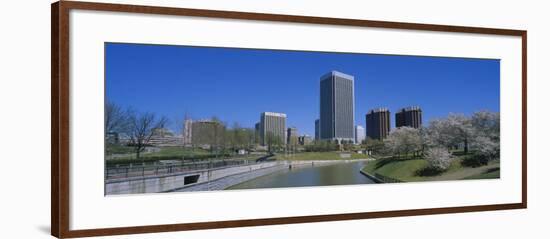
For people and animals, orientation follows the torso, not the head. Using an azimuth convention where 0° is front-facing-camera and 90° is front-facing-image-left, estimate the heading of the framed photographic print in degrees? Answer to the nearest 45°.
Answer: approximately 315°
